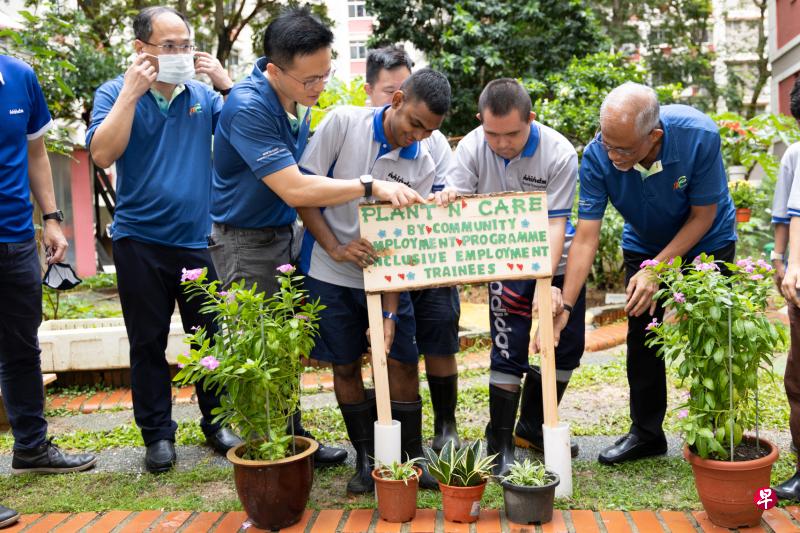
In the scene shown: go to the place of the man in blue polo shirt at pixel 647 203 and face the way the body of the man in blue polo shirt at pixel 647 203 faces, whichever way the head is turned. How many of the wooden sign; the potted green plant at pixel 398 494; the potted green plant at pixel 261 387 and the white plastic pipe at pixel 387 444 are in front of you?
4

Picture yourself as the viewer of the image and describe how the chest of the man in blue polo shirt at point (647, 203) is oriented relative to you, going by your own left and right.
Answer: facing the viewer and to the left of the viewer

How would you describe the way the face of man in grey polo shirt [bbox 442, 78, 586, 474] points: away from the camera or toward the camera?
toward the camera

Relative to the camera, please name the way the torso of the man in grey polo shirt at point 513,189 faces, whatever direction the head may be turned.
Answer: toward the camera

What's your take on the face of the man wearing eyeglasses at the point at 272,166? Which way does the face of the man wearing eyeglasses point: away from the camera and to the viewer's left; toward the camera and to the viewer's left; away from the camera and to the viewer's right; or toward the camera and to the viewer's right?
toward the camera and to the viewer's right

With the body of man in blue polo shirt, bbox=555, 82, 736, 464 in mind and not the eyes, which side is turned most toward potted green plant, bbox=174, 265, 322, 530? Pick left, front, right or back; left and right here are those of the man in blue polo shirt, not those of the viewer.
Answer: front

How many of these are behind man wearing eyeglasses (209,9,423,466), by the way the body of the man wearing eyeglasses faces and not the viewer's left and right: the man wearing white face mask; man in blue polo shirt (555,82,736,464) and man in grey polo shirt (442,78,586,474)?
1

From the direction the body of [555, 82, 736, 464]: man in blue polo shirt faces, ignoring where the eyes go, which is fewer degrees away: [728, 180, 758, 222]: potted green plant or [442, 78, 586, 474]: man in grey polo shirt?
the man in grey polo shirt

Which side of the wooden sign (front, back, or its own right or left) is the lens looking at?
front
